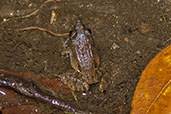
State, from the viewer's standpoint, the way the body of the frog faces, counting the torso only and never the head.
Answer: away from the camera

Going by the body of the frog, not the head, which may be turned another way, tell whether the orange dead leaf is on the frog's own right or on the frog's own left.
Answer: on the frog's own right
